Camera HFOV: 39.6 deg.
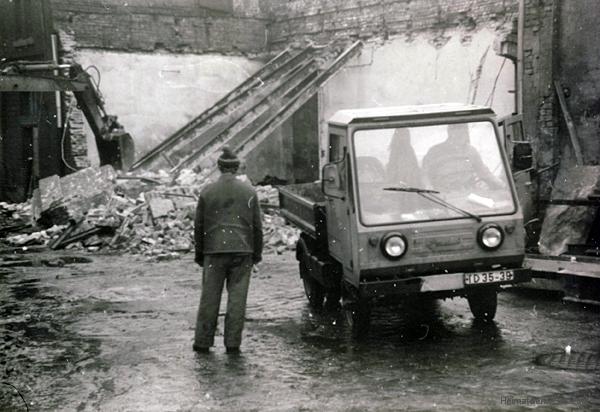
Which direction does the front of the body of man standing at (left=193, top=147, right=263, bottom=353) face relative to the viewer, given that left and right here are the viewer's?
facing away from the viewer

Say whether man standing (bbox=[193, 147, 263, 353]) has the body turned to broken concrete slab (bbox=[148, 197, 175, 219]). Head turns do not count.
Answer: yes

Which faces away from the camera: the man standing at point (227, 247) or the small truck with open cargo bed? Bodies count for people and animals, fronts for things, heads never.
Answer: the man standing

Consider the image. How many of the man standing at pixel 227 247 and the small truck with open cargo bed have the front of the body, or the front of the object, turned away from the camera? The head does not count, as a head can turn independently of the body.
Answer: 1

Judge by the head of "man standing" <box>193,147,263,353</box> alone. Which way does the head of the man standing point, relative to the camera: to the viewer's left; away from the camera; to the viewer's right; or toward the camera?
away from the camera

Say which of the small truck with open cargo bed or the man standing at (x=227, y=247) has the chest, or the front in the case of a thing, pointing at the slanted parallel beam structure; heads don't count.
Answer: the man standing

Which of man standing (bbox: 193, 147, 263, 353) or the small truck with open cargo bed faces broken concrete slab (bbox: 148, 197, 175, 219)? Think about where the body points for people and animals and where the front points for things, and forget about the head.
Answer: the man standing

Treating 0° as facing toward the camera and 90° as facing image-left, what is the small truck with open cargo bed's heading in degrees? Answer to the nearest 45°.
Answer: approximately 315°
